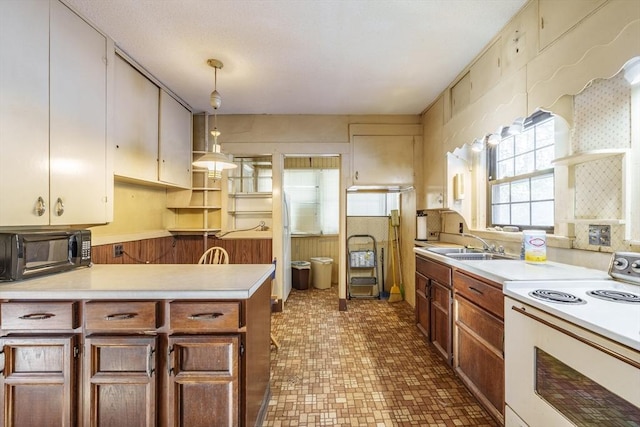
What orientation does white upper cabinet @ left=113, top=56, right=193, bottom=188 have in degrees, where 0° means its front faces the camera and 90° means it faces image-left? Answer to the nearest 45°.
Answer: approximately 315°

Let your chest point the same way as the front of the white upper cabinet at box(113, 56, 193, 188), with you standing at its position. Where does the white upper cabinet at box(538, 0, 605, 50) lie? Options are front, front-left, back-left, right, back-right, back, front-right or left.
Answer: front

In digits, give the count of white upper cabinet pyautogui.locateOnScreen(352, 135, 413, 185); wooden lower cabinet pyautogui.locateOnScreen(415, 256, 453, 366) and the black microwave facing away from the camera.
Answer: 0

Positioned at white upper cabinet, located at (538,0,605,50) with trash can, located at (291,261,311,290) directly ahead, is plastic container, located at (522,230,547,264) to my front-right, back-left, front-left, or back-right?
front-right

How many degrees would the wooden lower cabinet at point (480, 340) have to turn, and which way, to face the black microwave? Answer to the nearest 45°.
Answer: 0° — it already faces it

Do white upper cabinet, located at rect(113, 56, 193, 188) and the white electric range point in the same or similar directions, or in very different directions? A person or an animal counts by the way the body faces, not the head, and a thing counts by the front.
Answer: very different directions

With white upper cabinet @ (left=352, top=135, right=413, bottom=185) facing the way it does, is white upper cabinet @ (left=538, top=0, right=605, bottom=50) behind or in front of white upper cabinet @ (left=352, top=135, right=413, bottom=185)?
in front

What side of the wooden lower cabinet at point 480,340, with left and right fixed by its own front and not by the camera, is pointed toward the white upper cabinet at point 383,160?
right

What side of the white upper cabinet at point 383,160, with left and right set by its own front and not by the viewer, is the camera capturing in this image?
front

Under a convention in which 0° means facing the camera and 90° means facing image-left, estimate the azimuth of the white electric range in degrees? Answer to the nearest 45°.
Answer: approximately 45°

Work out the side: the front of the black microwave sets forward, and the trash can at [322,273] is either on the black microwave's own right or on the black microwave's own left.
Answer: on the black microwave's own left

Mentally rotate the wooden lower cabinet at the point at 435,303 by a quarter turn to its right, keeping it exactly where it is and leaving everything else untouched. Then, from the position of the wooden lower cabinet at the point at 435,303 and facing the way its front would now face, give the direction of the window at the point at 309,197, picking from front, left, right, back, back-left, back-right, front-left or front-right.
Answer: front

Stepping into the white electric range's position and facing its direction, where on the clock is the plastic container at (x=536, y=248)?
The plastic container is roughly at 4 o'clock from the white electric range.

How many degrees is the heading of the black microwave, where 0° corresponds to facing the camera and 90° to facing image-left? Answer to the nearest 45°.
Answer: approximately 315°

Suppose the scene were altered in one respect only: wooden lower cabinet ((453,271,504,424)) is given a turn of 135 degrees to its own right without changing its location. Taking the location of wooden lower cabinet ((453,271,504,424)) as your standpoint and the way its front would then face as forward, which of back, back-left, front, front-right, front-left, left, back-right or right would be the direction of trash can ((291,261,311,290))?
front-left

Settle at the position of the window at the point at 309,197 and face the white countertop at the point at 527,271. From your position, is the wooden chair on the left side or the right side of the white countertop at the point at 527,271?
right

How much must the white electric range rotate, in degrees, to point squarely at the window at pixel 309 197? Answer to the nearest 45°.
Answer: approximately 90° to its right

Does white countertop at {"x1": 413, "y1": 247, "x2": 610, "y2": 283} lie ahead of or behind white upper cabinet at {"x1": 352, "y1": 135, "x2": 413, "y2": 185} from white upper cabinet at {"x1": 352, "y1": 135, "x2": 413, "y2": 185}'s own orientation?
ahead

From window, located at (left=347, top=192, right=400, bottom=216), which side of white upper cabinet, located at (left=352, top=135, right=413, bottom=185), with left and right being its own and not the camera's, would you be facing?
back

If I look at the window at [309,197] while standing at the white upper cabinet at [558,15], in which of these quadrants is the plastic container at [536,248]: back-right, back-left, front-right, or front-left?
front-right

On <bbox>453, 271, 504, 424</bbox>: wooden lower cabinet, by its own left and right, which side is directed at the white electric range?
left

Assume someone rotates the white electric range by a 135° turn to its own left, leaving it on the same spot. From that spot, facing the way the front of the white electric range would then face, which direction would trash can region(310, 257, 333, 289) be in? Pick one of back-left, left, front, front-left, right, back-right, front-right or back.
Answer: back-left
